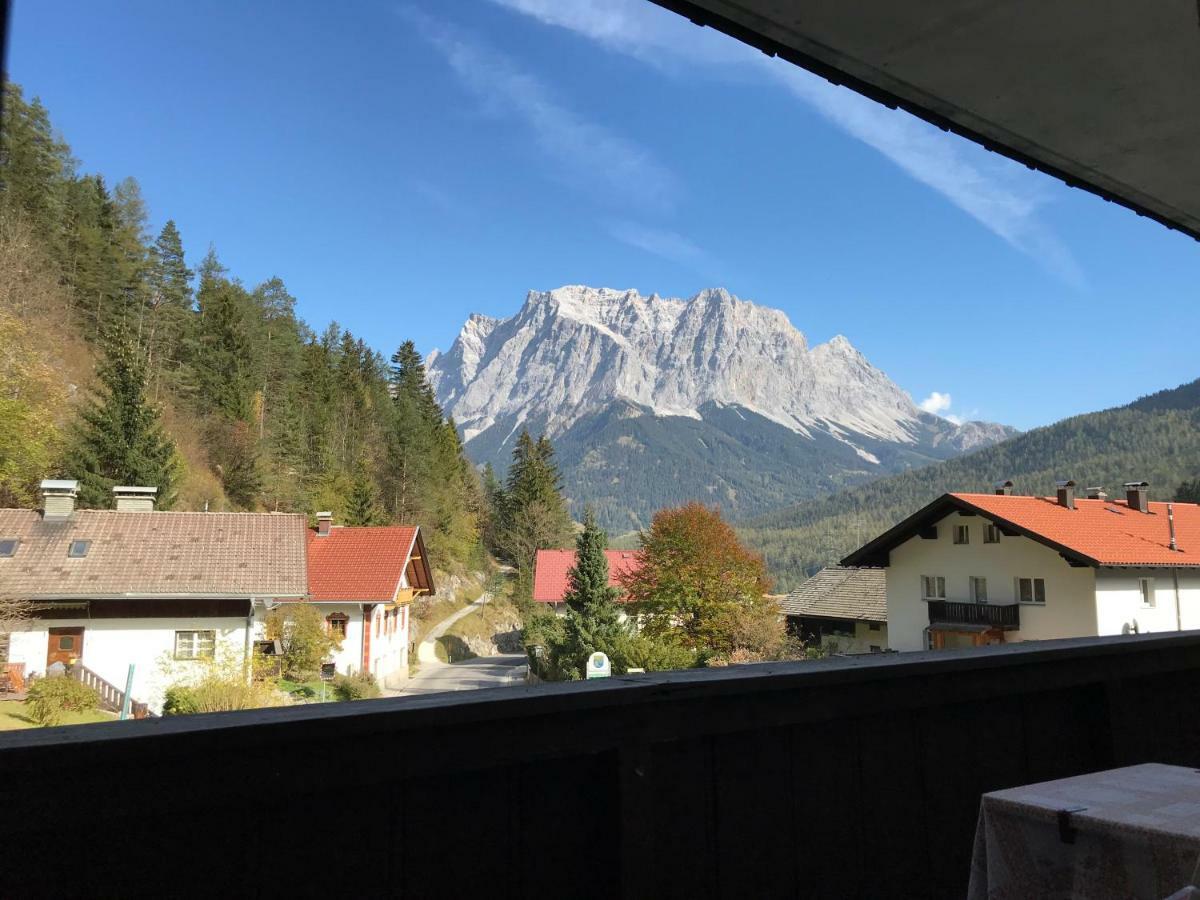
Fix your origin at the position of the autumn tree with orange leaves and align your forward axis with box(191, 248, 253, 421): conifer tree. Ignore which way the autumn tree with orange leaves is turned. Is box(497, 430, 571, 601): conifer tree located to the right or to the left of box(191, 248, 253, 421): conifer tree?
right

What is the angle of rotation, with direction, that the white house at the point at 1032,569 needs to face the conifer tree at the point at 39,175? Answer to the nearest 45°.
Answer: approximately 45° to its right

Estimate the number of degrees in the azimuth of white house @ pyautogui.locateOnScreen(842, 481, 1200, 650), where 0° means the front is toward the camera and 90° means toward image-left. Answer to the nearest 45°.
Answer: approximately 45°
